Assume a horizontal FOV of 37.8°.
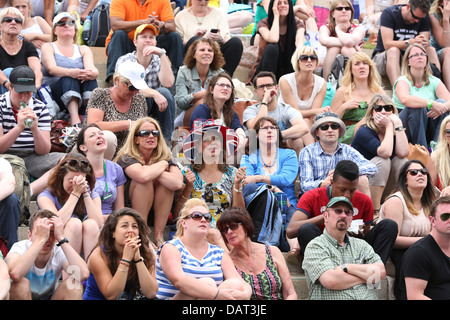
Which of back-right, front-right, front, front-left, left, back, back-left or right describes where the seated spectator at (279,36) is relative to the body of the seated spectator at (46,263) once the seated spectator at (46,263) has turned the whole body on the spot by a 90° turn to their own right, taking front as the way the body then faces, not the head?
back-right

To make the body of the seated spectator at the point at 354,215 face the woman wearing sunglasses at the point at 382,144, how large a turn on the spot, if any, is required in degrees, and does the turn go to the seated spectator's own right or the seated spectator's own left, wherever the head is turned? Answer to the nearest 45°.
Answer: approximately 180°

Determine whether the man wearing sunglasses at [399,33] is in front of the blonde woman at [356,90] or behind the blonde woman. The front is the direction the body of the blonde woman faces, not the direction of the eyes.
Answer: behind

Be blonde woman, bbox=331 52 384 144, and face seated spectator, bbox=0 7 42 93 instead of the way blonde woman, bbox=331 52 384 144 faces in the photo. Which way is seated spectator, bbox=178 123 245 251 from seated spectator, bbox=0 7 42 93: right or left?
left

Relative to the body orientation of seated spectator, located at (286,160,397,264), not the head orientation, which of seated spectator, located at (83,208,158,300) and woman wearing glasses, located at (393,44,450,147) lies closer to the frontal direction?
the seated spectator
